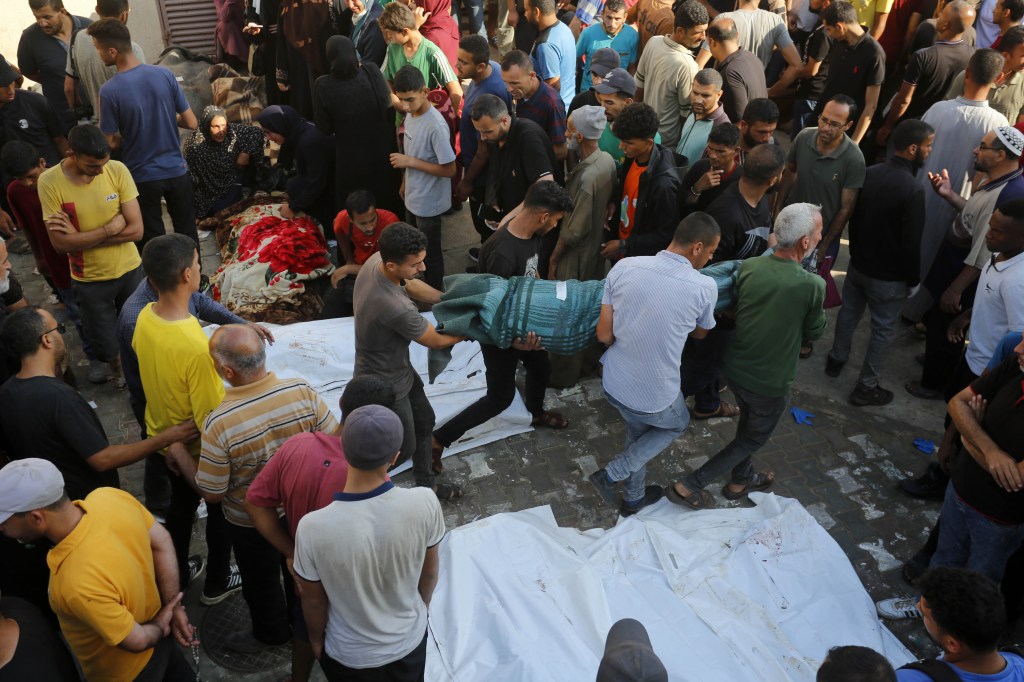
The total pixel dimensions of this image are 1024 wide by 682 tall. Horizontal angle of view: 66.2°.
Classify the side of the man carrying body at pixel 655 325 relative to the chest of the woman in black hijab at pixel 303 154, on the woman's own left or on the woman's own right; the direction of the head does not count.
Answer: on the woman's own left

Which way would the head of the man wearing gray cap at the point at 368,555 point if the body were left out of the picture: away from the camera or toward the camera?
away from the camera

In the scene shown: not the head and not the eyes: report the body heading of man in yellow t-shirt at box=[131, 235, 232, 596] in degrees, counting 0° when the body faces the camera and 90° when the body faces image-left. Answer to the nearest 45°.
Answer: approximately 225°

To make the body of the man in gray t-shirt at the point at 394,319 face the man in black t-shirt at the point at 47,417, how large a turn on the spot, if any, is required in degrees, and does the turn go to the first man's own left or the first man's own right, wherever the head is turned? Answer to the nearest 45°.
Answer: approximately 180°

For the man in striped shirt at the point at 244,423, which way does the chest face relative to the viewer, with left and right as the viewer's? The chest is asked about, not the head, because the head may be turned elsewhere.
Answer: facing away from the viewer and to the left of the viewer

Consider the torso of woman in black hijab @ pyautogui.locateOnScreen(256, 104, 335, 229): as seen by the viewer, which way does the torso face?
to the viewer's left

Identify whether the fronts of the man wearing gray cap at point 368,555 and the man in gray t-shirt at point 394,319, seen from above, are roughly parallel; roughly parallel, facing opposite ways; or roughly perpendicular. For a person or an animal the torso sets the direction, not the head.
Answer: roughly perpendicular

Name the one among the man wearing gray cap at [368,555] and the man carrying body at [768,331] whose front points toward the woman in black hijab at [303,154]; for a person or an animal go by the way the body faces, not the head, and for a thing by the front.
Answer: the man wearing gray cap

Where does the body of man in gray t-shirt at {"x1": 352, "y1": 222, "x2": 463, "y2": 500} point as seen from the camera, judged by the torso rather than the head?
to the viewer's right

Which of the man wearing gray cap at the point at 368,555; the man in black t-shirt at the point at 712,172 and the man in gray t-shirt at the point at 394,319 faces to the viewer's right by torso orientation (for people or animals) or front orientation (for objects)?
the man in gray t-shirt

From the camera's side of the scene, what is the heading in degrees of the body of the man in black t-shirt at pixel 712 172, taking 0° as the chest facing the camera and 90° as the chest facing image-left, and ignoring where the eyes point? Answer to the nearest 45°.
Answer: approximately 45°

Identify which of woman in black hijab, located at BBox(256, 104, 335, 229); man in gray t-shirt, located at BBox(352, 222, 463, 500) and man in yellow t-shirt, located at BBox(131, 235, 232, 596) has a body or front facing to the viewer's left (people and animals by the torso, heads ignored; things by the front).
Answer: the woman in black hijab
